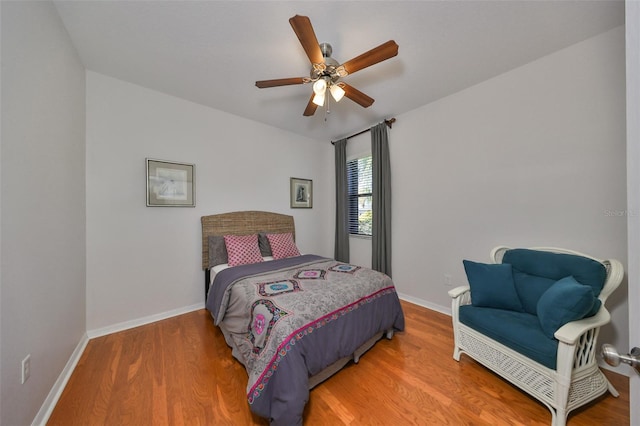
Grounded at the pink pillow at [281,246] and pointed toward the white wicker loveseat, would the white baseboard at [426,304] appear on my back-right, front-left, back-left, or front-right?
front-left

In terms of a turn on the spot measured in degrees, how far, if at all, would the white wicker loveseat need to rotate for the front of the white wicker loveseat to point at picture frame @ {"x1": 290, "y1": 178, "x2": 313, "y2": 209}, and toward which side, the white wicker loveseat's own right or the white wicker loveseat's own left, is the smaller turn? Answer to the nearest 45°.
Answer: approximately 45° to the white wicker loveseat's own right

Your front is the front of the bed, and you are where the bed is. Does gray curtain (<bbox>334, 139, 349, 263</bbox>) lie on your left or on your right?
on your left

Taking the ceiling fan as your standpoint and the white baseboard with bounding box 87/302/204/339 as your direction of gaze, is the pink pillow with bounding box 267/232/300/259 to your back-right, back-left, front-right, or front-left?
front-right

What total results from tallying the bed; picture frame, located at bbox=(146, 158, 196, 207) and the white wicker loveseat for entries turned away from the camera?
0

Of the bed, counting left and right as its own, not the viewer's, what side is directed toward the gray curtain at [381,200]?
left

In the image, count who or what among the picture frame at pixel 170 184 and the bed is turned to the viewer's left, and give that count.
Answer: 0

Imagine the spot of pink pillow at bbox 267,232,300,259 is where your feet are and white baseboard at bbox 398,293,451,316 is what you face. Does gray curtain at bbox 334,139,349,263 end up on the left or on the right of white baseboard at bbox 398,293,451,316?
left

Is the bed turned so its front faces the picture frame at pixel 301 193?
no

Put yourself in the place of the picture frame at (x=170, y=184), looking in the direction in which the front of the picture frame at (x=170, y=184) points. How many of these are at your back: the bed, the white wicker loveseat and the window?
0

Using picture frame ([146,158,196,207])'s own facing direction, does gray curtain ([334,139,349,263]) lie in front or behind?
in front

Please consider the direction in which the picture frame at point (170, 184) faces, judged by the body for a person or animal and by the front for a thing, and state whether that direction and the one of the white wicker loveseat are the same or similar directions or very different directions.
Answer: very different directions

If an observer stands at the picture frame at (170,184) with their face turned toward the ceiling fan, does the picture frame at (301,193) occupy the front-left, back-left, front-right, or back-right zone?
front-left

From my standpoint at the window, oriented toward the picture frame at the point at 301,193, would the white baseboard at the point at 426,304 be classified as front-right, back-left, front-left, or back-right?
back-left

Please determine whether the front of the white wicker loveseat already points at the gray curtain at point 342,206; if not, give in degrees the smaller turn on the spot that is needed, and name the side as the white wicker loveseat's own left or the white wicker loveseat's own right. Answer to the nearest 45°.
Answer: approximately 45° to the white wicker loveseat's own right

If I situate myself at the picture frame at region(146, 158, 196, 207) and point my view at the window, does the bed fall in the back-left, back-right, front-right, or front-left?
front-right

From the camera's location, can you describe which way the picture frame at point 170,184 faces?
facing the viewer and to the right of the viewer

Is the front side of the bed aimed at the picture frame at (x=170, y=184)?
no

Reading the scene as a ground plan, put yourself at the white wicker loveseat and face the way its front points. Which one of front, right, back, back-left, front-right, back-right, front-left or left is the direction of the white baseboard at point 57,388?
front

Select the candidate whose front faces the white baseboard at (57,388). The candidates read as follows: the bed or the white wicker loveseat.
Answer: the white wicker loveseat

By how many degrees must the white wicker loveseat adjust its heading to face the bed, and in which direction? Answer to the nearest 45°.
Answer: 0° — it already faces it
